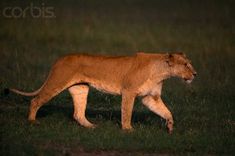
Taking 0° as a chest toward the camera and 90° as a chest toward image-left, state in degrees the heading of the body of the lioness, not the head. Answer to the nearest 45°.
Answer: approximately 270°
